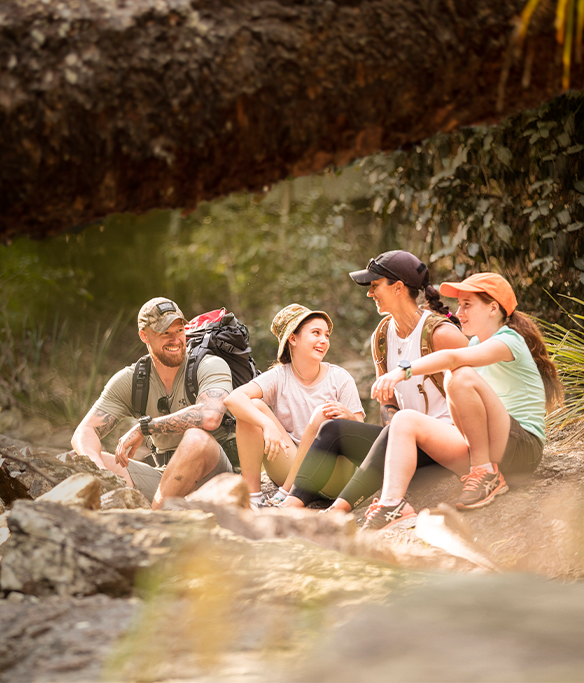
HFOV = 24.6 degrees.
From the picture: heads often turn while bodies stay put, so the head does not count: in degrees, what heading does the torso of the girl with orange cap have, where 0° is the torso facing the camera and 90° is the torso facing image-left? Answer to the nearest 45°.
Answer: approximately 90°

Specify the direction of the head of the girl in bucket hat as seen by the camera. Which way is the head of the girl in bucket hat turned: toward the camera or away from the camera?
toward the camera

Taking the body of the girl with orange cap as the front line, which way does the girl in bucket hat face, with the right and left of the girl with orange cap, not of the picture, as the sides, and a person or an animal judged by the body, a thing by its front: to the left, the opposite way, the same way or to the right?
to the left

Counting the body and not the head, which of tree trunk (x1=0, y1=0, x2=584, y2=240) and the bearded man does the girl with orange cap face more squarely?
the bearded man

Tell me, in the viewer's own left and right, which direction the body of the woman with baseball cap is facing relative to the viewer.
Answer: facing the viewer and to the left of the viewer

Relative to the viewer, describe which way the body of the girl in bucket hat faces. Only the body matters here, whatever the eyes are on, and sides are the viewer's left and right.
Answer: facing the viewer

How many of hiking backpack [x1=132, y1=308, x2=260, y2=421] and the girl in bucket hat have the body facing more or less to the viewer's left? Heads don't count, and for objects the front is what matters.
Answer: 0

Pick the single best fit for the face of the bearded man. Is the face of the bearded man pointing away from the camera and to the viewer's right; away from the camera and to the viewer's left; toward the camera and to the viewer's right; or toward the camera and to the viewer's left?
toward the camera and to the viewer's right
